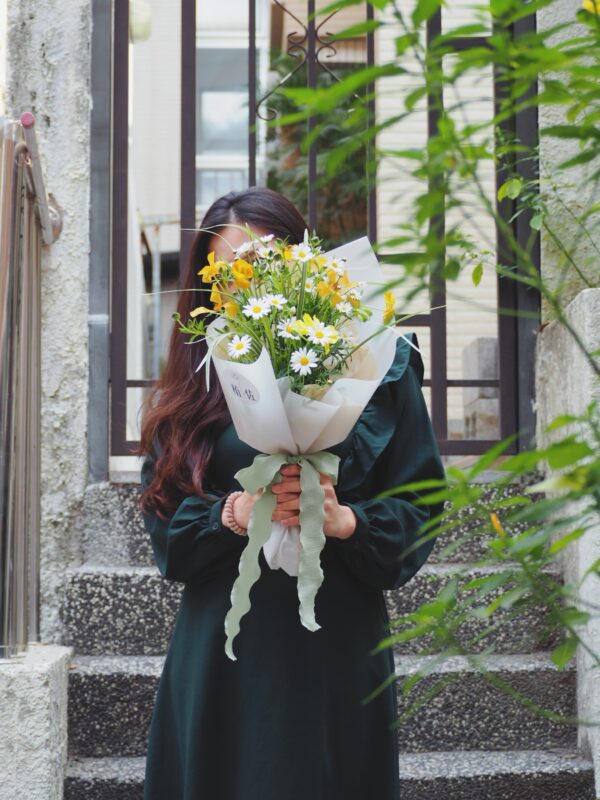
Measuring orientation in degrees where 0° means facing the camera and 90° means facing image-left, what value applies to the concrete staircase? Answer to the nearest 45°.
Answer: approximately 0°

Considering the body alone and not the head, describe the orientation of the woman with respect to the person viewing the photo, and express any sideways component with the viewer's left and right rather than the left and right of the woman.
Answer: facing the viewer

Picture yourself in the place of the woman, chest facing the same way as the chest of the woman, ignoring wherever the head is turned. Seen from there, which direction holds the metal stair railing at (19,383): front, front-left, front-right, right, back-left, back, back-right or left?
back-right

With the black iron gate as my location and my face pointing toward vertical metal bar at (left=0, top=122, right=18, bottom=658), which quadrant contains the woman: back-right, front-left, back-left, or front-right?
front-left

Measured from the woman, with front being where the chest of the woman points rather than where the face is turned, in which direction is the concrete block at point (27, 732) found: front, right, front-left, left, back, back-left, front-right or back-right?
back-right

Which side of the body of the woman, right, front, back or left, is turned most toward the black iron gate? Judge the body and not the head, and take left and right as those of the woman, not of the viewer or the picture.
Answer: back

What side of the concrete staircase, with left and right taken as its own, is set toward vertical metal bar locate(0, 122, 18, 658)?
right
